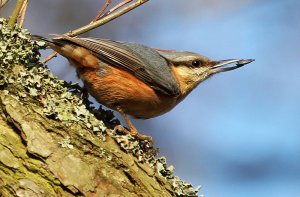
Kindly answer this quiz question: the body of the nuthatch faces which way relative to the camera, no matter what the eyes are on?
to the viewer's right
